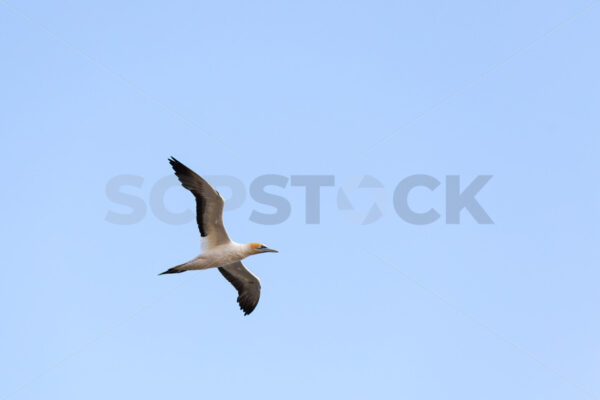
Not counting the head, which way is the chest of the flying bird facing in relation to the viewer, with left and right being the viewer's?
facing to the right of the viewer
